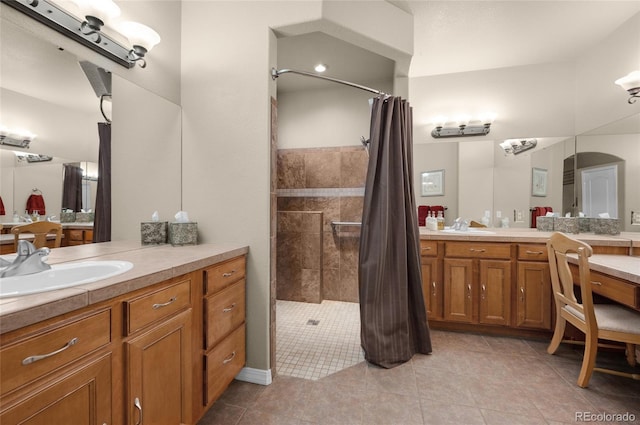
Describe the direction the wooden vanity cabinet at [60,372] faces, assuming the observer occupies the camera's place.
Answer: facing the viewer and to the right of the viewer

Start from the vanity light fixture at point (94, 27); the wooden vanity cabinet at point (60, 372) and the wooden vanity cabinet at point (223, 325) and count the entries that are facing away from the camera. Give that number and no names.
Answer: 0

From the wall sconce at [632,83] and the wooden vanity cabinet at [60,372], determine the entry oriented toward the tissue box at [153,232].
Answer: the wall sconce

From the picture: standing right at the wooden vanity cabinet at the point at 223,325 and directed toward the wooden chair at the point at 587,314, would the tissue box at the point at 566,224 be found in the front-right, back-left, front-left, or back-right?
front-left

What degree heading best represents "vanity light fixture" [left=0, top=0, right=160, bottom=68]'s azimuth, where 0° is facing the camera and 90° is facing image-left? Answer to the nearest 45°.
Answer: approximately 315°

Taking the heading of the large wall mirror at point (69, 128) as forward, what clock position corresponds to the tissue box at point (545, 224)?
The tissue box is roughly at 11 o'clock from the large wall mirror.

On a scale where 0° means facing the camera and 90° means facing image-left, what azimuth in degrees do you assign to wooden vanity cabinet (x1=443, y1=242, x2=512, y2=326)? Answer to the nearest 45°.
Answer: approximately 0°

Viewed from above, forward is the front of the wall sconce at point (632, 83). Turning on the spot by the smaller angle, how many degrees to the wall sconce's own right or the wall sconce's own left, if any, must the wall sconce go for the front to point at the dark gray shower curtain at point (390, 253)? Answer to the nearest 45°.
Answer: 0° — it already faces it

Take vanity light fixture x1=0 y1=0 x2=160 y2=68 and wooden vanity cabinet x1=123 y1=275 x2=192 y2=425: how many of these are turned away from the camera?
0

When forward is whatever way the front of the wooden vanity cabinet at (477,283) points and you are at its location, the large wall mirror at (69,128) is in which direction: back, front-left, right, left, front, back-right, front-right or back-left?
front-right
